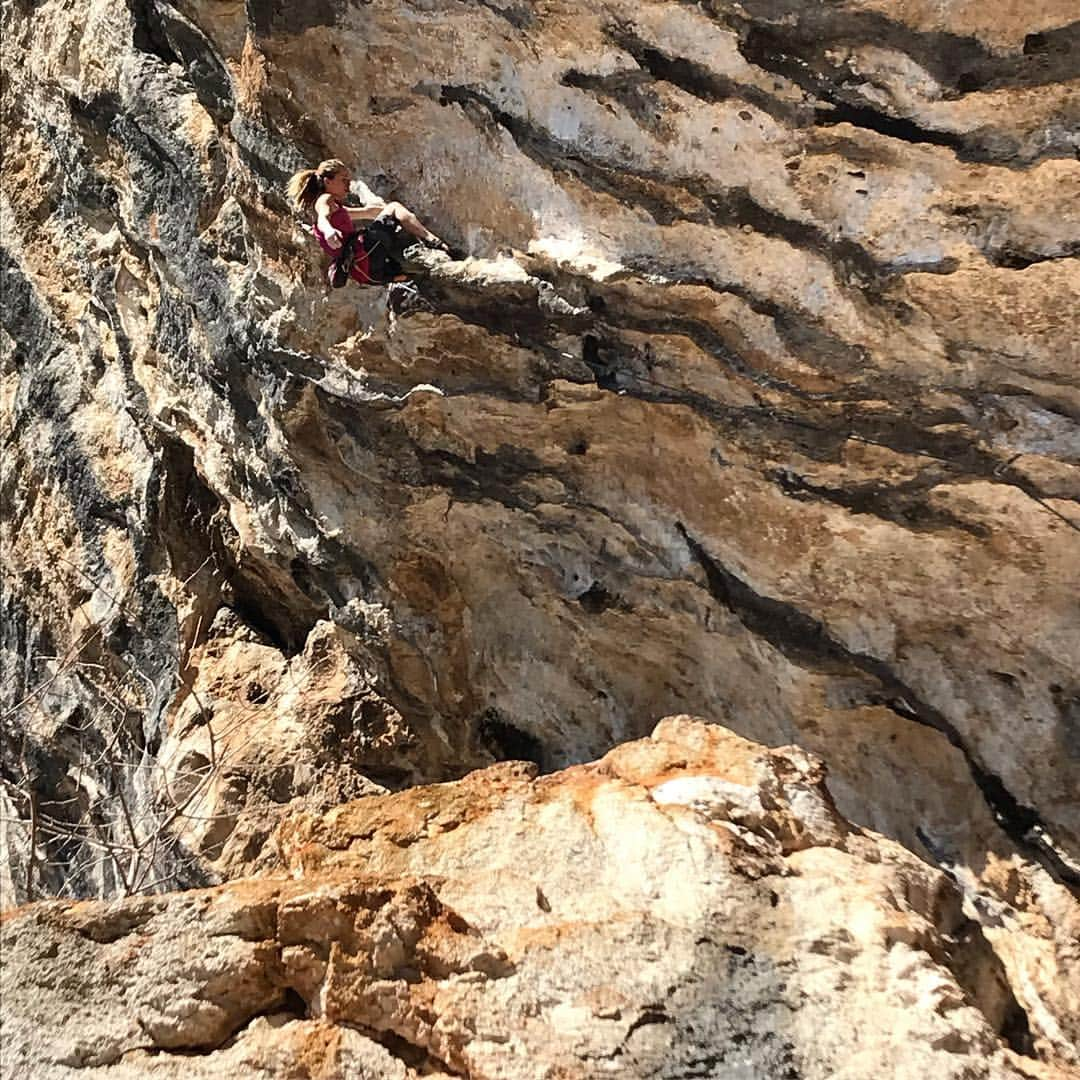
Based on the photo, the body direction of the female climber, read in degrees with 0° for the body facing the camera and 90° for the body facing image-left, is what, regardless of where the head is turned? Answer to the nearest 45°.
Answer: approximately 270°

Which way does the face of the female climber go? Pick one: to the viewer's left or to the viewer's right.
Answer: to the viewer's right
